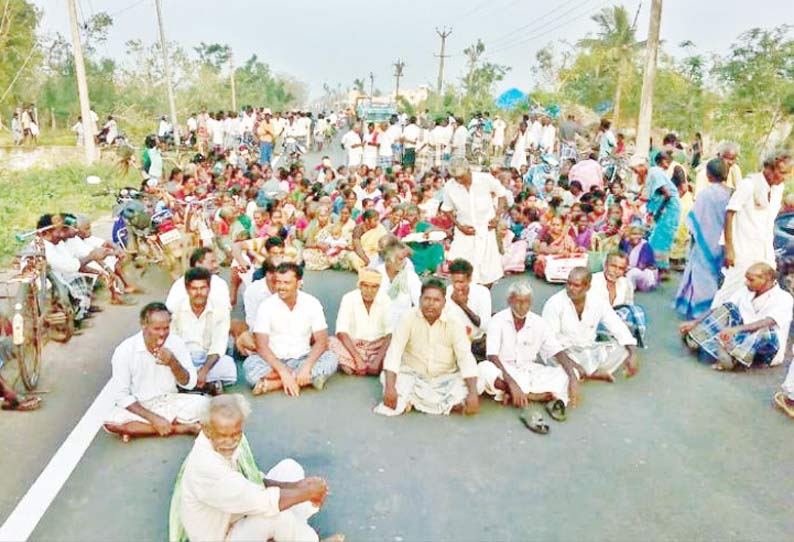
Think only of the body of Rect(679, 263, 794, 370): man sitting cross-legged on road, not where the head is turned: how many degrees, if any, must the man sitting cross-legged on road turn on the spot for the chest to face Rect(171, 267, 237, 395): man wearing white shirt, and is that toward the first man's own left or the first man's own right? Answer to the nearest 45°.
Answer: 0° — they already face them

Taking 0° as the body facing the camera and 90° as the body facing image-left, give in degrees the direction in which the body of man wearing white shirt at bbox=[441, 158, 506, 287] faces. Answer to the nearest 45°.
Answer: approximately 0°

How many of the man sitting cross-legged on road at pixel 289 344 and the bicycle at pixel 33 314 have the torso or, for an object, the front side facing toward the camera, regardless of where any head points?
2

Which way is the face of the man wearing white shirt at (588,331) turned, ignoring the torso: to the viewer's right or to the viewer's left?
to the viewer's left

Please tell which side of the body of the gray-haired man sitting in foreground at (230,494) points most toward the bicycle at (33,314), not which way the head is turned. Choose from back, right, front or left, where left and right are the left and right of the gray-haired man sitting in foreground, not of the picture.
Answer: back

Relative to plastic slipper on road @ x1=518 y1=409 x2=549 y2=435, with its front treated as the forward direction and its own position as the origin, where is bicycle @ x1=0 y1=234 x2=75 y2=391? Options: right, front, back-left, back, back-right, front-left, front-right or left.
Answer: back-right

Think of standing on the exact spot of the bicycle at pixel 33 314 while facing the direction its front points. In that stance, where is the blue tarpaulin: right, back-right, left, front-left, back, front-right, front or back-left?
back-left

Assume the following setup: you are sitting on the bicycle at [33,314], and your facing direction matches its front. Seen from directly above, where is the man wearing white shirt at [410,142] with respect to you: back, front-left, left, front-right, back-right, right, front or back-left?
back-left
